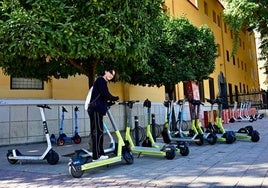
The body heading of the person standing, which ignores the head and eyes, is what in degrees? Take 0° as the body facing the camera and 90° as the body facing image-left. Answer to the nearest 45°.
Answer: approximately 270°

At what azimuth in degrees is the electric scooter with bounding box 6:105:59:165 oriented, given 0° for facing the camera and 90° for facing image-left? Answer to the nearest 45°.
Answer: approximately 270°

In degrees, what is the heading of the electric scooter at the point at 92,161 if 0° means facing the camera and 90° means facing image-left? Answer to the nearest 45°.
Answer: approximately 225°

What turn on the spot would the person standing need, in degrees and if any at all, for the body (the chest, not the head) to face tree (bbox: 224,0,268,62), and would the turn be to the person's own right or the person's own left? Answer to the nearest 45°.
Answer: approximately 45° to the person's own left

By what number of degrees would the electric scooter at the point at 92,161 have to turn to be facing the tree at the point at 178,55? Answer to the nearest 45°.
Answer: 0° — it already faces it

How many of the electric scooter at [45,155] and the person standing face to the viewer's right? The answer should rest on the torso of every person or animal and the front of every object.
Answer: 2

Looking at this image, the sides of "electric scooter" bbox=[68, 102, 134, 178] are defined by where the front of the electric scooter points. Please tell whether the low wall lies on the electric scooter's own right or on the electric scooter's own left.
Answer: on the electric scooter's own left

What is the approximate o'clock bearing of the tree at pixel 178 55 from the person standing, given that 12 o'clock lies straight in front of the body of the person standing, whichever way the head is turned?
The tree is roughly at 10 o'clock from the person standing.
